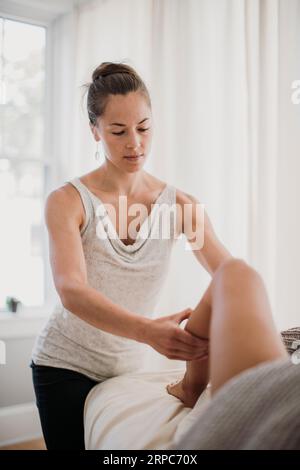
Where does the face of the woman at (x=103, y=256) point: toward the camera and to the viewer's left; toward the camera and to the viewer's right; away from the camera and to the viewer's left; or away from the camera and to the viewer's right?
toward the camera and to the viewer's right

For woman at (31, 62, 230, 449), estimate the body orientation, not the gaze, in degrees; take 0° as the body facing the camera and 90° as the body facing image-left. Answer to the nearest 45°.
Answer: approximately 315°

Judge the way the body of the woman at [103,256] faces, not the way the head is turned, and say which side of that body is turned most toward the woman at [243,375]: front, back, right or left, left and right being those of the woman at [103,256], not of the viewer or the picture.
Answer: front
